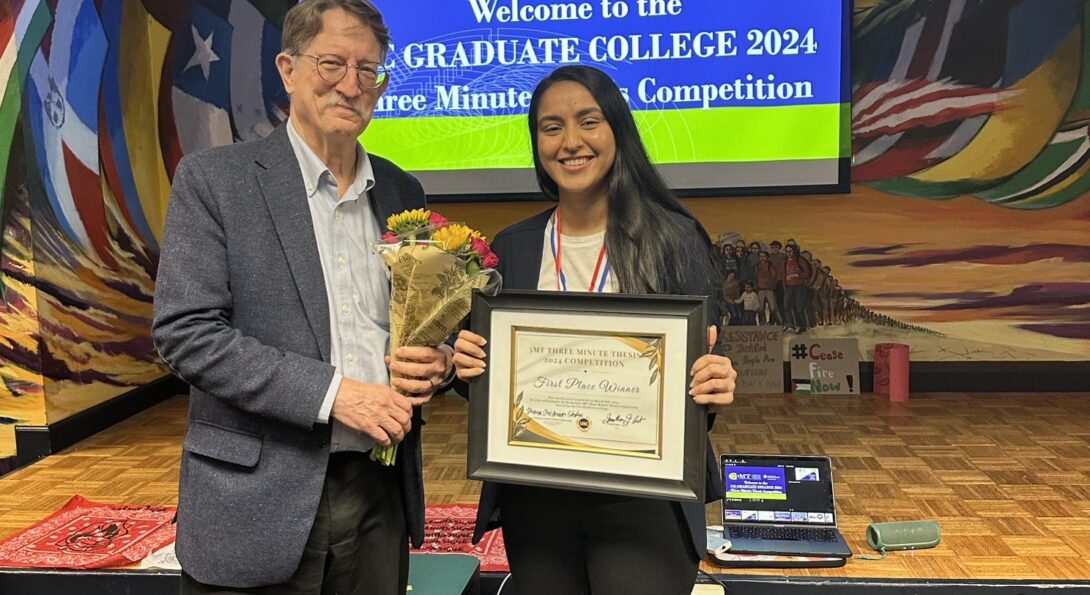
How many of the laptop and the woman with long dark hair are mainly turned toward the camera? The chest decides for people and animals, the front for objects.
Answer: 2

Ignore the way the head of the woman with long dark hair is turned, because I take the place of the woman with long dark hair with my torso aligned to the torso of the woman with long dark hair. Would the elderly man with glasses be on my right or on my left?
on my right

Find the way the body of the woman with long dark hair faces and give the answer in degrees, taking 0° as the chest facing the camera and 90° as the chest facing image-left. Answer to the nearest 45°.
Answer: approximately 0°

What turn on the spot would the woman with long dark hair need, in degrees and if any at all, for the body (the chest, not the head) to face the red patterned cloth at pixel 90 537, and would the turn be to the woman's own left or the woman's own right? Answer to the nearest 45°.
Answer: approximately 135° to the woman's own right

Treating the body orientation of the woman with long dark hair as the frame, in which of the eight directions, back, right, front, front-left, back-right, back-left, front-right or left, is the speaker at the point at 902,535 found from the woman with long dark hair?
back-left

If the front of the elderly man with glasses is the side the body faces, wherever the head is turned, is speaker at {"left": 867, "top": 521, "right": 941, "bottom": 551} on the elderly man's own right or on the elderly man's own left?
on the elderly man's own left

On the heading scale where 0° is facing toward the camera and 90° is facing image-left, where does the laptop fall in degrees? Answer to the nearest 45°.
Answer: approximately 0°
